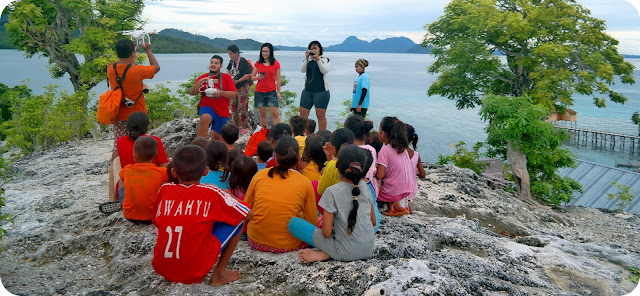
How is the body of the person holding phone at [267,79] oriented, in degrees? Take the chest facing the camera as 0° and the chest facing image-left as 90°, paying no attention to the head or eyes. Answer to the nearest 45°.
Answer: approximately 0°

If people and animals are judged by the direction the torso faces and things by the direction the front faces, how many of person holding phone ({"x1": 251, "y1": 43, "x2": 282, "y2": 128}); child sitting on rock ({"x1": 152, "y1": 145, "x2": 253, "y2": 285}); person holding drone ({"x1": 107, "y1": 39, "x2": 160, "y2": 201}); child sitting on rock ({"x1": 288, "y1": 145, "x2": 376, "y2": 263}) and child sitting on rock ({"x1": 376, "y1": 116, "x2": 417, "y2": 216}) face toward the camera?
1

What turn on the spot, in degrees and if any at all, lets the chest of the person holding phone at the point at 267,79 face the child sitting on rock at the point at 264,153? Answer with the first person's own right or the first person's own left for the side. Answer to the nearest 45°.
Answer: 0° — they already face them

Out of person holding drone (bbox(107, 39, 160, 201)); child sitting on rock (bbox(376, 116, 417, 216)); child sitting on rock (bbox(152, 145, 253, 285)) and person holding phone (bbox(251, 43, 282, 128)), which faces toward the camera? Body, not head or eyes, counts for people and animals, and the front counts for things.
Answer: person holding phone (bbox(251, 43, 282, 128))

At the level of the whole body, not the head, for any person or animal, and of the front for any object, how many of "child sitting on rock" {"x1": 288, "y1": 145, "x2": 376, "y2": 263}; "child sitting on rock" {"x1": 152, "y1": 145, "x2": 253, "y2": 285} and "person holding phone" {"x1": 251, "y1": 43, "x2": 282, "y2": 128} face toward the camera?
1

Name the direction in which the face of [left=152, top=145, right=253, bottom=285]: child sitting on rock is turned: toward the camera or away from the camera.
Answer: away from the camera

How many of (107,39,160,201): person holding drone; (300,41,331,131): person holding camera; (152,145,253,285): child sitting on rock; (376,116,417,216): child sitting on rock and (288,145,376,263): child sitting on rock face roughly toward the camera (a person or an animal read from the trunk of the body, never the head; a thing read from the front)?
1

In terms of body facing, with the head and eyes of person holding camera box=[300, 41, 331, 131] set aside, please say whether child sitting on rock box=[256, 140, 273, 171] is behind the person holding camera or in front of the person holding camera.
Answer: in front

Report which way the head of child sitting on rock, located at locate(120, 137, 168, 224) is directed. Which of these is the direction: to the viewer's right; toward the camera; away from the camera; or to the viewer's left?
away from the camera

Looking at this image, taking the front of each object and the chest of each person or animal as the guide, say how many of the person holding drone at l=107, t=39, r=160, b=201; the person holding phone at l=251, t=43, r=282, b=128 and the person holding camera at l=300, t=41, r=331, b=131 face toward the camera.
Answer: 2

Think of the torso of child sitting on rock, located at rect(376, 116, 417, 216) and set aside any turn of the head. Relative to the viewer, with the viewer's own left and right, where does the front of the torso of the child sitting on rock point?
facing away from the viewer and to the left of the viewer

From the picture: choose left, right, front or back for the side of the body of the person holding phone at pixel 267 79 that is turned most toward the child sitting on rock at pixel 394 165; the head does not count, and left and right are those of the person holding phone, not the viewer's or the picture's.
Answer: front

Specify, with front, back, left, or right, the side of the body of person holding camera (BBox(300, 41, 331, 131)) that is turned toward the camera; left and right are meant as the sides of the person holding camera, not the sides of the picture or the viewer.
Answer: front

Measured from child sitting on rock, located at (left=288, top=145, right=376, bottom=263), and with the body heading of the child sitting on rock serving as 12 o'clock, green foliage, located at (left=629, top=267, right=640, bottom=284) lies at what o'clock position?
The green foliage is roughly at 4 o'clock from the child sitting on rock.

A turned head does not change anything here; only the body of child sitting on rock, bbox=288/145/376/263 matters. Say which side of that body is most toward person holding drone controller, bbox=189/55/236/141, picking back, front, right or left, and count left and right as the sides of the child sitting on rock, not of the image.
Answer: front

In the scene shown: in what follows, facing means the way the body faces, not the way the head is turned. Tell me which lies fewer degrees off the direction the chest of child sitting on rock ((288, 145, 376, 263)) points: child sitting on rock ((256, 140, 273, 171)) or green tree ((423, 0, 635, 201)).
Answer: the child sitting on rock

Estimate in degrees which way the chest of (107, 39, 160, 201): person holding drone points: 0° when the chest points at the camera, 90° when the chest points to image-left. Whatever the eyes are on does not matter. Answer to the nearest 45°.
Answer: approximately 225°

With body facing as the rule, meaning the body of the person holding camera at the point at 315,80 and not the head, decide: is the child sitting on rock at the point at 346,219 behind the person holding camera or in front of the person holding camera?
in front
